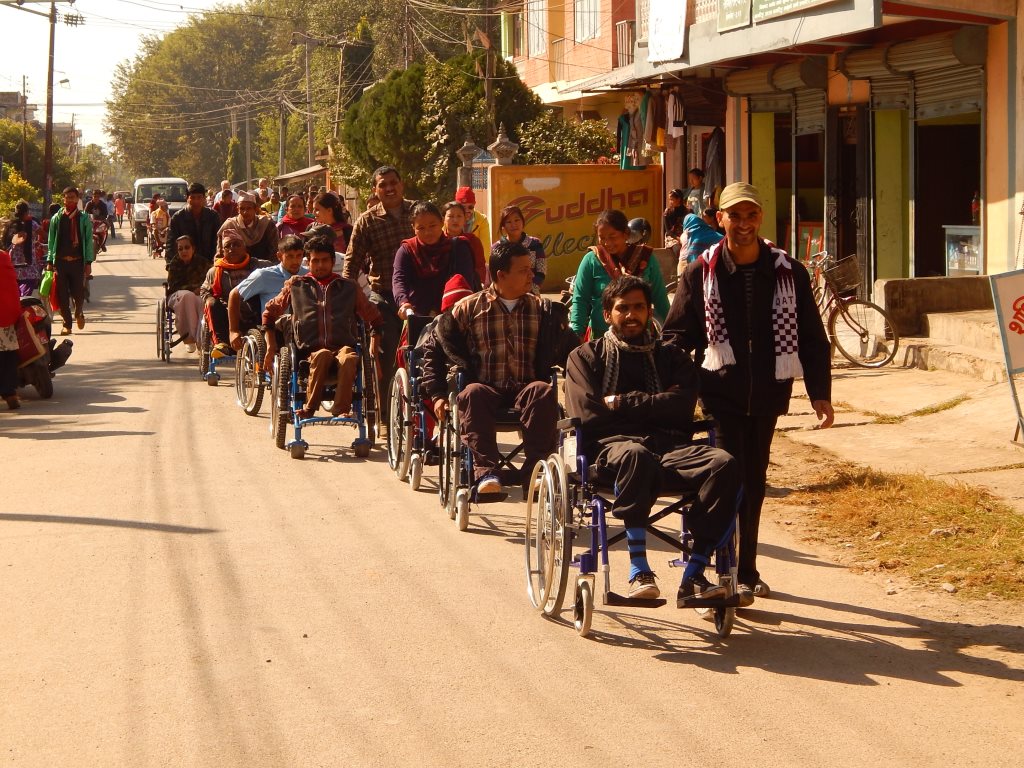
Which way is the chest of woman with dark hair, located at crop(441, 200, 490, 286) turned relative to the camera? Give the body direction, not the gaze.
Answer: toward the camera

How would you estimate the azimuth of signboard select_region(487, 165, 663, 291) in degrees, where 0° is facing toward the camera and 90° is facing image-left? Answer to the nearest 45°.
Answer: approximately 0°

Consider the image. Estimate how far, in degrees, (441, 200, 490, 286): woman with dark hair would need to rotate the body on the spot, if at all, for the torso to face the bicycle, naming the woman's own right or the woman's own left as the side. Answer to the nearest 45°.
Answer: approximately 135° to the woman's own left

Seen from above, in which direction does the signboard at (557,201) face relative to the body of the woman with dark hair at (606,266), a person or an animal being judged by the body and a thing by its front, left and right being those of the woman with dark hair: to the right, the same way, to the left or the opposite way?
the same way

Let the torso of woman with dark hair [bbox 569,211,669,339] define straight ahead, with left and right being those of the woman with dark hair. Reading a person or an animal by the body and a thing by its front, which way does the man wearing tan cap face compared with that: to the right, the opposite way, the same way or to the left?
the same way

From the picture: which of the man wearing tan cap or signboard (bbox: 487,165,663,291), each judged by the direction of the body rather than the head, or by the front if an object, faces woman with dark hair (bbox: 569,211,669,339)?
the signboard

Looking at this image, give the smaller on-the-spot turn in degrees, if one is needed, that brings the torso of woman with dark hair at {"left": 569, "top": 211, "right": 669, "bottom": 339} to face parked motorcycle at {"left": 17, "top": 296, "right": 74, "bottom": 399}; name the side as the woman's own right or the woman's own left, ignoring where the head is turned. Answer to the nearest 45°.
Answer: approximately 135° to the woman's own right

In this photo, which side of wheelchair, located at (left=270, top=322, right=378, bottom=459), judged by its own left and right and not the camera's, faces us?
front

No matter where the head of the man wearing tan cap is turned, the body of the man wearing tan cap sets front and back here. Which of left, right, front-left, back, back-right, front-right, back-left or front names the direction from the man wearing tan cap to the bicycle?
back

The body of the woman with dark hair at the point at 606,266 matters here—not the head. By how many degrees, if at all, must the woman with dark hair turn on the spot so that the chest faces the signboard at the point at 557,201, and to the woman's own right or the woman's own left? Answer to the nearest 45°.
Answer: approximately 180°

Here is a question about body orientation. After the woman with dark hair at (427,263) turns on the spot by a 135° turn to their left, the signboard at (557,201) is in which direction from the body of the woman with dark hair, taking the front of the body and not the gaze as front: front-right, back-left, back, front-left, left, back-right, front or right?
front-left

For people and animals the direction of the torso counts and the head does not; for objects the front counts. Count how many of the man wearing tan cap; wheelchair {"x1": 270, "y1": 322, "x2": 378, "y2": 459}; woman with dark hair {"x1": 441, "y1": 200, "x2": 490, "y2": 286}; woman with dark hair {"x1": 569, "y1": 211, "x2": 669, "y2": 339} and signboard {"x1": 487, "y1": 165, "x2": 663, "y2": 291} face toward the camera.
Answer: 5

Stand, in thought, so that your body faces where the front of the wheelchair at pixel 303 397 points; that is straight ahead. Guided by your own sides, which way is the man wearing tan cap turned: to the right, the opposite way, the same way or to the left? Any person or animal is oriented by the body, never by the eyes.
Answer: the same way

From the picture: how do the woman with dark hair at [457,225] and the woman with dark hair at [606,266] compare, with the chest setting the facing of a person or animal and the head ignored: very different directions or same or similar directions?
same or similar directions

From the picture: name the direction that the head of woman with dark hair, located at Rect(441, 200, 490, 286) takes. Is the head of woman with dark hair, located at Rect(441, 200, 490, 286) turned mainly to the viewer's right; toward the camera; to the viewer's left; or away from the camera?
toward the camera
